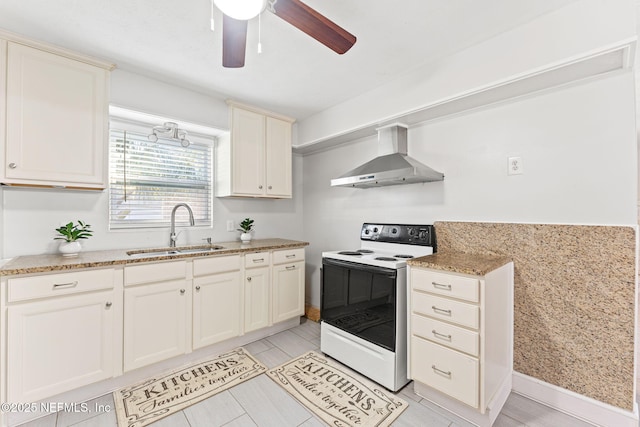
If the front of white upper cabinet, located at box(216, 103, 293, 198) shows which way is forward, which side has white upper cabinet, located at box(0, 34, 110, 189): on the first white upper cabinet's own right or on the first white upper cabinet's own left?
on the first white upper cabinet's own right

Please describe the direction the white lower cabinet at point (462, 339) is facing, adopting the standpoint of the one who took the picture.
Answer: facing the viewer and to the left of the viewer

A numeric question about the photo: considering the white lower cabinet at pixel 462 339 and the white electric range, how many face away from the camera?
0

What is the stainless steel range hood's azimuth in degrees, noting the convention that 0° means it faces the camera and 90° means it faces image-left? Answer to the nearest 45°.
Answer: approximately 45°

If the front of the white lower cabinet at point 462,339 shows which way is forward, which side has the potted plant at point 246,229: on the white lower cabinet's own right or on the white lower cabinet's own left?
on the white lower cabinet's own right

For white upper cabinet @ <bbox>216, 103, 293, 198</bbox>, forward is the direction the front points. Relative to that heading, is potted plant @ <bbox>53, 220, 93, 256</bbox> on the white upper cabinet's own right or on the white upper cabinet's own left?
on the white upper cabinet's own right

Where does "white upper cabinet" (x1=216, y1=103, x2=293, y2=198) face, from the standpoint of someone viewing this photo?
facing the viewer and to the right of the viewer
